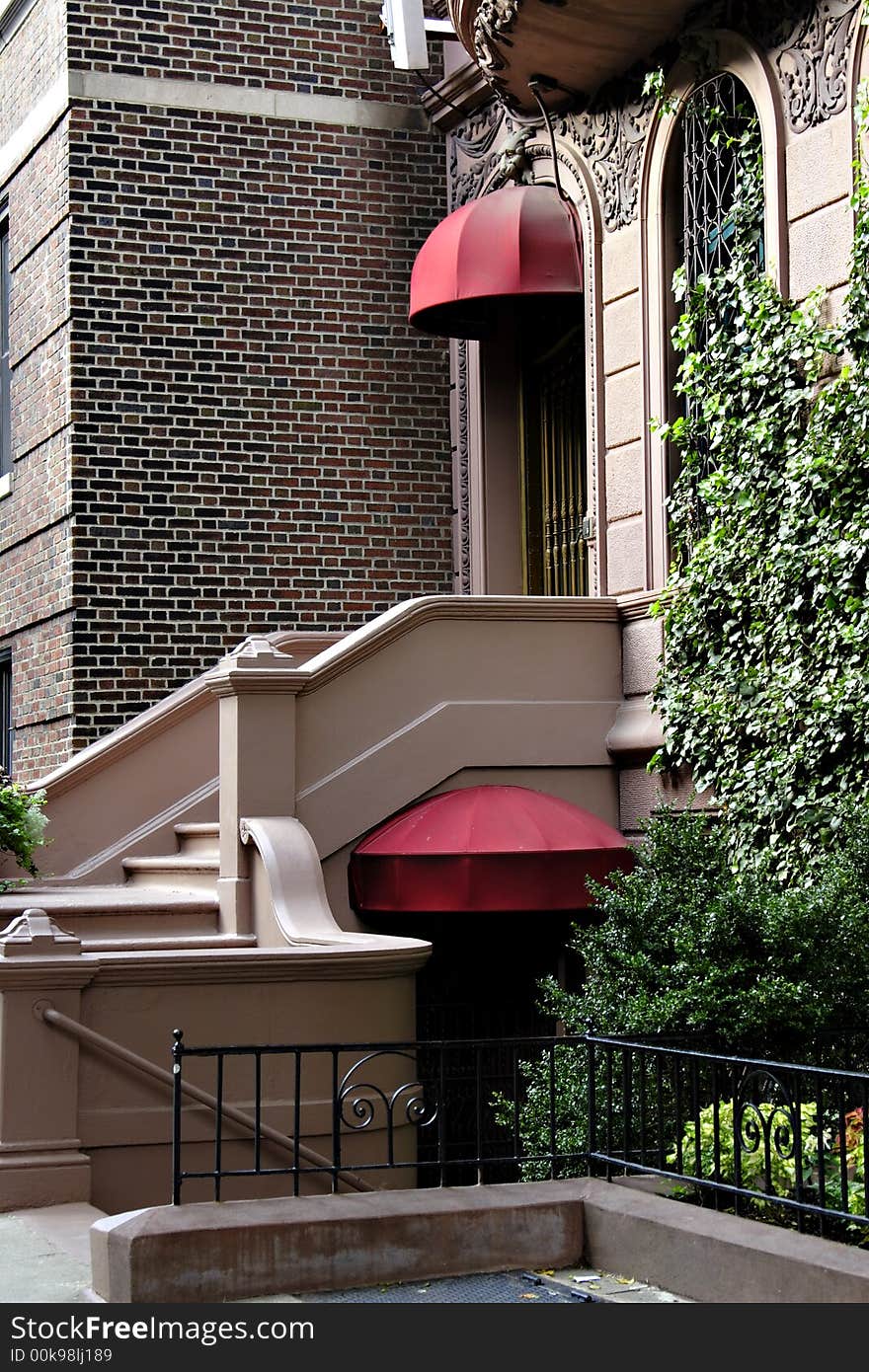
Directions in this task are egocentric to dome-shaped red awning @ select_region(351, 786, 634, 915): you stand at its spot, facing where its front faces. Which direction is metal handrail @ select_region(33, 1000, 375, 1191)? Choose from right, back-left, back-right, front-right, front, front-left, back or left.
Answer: front-right

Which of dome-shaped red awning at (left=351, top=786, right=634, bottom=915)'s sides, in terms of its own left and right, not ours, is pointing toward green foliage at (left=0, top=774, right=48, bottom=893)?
right

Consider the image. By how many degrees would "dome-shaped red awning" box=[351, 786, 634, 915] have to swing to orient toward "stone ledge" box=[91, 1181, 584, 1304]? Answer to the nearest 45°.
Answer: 0° — it already faces it

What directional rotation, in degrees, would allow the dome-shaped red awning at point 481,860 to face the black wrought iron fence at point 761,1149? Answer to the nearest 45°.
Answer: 0° — it already faces it

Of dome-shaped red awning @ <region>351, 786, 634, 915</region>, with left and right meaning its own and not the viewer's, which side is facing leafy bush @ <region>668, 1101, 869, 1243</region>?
front

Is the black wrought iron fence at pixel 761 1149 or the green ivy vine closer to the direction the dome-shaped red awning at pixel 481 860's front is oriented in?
the black wrought iron fence

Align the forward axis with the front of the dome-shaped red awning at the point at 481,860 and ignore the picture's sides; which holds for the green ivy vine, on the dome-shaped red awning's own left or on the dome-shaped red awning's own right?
on the dome-shaped red awning's own left

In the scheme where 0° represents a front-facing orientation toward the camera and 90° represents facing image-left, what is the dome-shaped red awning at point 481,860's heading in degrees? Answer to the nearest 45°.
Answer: approximately 0°

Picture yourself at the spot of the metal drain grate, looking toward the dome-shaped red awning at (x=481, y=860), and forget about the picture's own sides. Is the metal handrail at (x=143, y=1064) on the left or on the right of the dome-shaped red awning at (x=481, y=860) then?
left

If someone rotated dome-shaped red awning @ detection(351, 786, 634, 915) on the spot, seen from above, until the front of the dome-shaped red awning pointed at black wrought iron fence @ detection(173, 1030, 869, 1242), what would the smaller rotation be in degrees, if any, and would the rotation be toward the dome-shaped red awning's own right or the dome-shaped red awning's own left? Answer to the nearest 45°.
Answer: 0° — it already faces it
